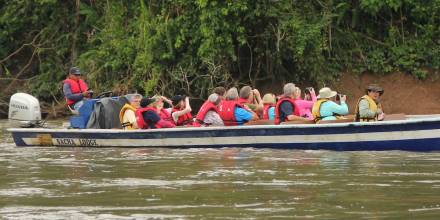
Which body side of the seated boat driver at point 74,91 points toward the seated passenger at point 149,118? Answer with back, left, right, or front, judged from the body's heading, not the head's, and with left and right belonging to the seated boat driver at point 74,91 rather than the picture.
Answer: front

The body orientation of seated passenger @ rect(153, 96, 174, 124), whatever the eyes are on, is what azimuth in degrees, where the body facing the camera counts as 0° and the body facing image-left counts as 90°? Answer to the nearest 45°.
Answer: approximately 270°

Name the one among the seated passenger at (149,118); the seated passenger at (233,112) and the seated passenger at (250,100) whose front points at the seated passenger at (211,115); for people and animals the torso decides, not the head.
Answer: the seated passenger at (149,118)

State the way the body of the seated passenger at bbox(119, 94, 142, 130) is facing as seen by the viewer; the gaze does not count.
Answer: to the viewer's right

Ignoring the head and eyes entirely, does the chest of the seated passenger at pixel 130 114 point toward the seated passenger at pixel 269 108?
yes

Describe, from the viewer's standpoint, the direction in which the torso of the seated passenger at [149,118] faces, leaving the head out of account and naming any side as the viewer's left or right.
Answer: facing to the right of the viewer

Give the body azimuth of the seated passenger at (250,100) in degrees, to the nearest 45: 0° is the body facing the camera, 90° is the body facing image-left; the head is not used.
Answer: approximately 270°

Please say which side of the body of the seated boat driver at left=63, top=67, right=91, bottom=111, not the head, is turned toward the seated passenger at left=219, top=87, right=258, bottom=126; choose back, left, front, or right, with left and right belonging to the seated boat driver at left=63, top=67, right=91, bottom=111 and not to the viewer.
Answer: front

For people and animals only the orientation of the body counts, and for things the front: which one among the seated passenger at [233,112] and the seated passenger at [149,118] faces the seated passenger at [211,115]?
the seated passenger at [149,118]

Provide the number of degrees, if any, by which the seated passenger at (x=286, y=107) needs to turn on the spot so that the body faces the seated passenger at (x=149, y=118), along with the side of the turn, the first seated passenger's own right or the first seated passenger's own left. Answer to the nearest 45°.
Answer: approximately 135° to the first seated passenger's own left

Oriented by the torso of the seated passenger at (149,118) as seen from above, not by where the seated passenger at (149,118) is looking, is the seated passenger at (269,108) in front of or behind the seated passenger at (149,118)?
in front

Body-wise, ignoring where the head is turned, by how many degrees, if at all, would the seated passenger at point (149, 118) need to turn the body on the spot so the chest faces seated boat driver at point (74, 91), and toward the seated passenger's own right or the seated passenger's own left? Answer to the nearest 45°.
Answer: approximately 135° to the seated passenger's own left
